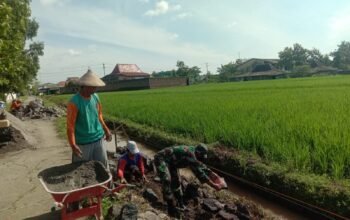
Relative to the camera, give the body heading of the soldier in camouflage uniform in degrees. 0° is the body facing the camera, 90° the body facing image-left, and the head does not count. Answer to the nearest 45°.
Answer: approximately 270°

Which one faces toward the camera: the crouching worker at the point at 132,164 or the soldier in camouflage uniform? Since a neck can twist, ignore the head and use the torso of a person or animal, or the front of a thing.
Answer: the crouching worker

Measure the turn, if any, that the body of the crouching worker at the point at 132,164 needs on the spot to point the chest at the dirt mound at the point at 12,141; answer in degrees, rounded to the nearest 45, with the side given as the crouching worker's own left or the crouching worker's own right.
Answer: approximately 135° to the crouching worker's own right

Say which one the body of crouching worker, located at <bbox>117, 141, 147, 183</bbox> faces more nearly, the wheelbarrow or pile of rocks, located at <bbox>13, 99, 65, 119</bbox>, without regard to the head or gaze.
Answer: the wheelbarrow

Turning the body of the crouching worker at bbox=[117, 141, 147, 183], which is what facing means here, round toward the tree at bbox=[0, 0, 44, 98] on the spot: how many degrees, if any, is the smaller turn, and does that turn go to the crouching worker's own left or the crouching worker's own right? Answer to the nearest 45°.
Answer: approximately 135° to the crouching worker's own right

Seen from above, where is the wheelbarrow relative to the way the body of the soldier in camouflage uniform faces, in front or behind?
behind

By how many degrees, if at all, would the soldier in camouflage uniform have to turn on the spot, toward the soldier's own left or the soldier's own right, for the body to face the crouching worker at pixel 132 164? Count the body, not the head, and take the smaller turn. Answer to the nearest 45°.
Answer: approximately 135° to the soldier's own left

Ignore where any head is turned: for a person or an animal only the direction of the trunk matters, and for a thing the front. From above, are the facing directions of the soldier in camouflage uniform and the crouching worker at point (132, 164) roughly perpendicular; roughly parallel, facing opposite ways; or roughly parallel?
roughly perpendicular

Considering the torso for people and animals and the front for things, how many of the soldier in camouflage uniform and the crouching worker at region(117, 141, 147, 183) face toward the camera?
1

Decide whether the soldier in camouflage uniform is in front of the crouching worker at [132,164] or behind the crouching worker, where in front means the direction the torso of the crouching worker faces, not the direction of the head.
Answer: in front

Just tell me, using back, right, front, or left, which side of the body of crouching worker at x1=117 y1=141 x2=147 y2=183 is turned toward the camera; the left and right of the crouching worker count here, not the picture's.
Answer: front

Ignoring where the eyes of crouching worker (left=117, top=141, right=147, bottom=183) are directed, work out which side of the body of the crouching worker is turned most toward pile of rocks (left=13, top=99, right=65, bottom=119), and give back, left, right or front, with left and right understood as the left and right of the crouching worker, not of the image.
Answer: back
